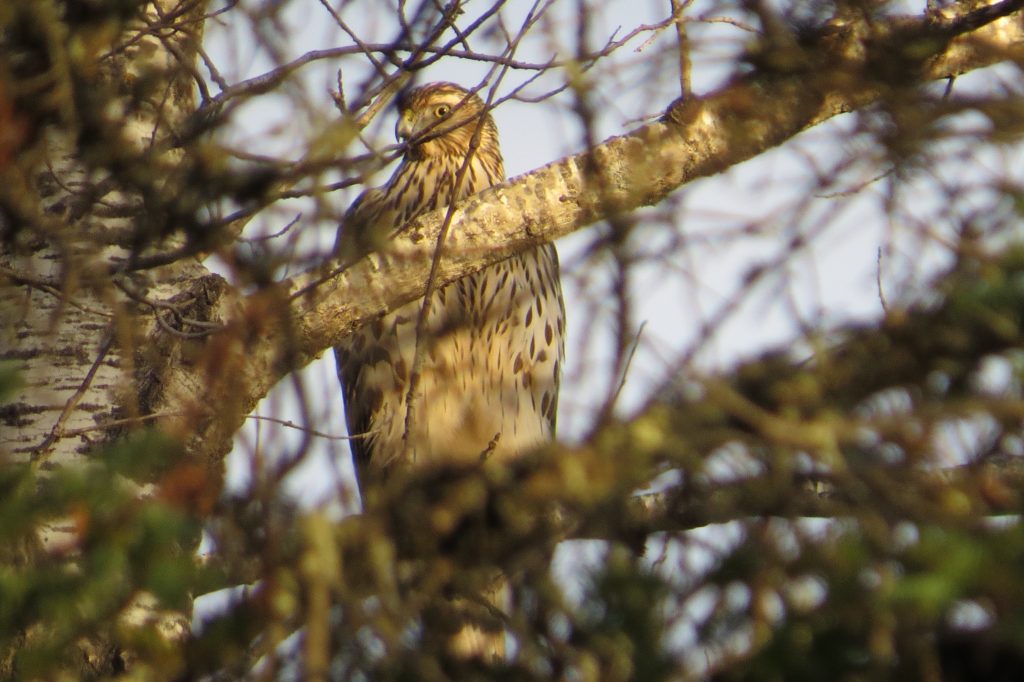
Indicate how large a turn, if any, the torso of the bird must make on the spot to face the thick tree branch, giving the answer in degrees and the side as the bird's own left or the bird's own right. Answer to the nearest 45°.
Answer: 0° — it already faces it

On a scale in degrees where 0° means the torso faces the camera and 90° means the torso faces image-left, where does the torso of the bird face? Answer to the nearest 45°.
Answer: approximately 0°
